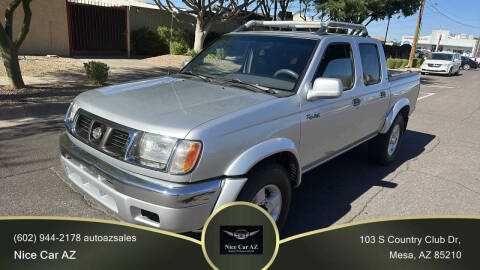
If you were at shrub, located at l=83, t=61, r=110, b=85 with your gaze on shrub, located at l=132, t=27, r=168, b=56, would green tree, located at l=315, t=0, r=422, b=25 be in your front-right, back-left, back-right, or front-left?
front-right

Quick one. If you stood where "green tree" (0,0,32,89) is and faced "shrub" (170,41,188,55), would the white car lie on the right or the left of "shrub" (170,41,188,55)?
right

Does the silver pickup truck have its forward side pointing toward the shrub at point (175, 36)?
no

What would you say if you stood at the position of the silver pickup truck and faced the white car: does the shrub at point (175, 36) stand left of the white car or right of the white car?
left

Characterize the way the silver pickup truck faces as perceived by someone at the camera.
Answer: facing the viewer and to the left of the viewer

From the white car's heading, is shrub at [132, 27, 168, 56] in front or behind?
in front

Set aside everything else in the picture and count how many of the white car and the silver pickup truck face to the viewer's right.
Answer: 0

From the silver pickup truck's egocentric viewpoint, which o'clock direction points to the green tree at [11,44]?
The green tree is roughly at 3 o'clock from the silver pickup truck.

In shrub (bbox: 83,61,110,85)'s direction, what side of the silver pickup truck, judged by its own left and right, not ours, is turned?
right

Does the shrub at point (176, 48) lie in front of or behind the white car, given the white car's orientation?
in front

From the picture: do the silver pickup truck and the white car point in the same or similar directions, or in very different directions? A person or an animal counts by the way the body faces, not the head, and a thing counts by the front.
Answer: same or similar directions

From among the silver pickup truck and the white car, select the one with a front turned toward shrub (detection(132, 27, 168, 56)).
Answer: the white car

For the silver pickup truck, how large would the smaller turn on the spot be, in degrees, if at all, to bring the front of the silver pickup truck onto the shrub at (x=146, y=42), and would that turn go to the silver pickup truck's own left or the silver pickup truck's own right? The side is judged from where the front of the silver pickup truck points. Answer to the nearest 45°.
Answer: approximately 135° to the silver pickup truck's own right
